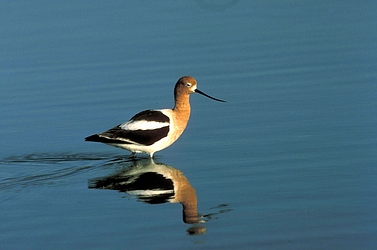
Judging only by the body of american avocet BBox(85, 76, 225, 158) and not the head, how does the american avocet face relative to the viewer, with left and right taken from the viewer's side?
facing to the right of the viewer
